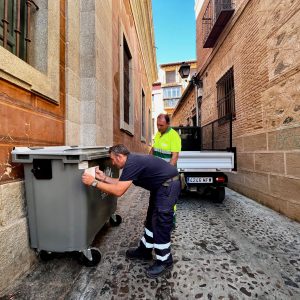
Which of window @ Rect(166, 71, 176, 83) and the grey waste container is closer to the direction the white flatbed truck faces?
the window

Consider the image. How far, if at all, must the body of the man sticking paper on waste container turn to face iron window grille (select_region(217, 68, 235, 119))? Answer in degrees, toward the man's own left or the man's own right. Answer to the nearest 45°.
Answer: approximately 135° to the man's own right

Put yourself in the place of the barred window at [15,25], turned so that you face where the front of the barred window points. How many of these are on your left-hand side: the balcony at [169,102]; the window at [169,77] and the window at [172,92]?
3

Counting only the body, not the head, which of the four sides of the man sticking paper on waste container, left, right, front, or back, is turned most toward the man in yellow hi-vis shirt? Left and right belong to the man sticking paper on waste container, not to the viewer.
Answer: right

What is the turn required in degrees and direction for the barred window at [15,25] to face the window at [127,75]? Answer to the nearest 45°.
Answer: approximately 90° to its left

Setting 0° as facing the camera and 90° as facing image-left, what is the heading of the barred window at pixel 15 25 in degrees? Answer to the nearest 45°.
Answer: approximately 315°

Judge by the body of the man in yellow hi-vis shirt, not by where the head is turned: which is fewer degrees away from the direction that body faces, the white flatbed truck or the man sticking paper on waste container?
the man sticking paper on waste container

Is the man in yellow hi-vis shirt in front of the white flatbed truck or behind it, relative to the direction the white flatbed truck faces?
behind

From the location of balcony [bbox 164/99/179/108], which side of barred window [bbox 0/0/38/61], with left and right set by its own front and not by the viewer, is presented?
left

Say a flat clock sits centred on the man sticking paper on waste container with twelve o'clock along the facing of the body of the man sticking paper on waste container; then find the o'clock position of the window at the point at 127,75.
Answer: The window is roughly at 3 o'clock from the man sticking paper on waste container.

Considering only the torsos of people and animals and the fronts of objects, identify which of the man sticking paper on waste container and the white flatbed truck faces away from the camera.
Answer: the white flatbed truck

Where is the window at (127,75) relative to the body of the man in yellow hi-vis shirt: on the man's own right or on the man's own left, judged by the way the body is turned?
on the man's own right

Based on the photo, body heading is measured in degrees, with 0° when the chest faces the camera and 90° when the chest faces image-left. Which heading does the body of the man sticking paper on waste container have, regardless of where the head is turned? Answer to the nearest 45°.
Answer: approximately 90°

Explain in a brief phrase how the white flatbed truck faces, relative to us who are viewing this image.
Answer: facing away from the viewer

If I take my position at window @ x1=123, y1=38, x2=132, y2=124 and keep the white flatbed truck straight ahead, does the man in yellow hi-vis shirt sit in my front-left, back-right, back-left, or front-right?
front-right

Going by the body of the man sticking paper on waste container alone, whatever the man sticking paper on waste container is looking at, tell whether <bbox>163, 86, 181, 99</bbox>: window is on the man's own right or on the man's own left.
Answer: on the man's own right
